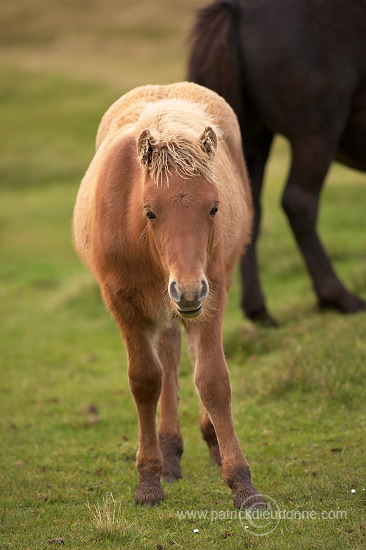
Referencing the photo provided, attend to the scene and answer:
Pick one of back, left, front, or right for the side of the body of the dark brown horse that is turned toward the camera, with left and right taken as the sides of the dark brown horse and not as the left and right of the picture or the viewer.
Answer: right
